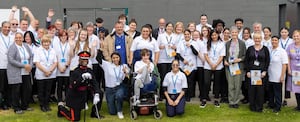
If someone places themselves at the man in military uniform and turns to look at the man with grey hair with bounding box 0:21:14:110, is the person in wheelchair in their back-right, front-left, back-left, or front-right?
back-right

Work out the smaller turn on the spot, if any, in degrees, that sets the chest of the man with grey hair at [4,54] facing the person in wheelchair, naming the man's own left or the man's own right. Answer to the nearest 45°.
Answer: approximately 45° to the man's own left

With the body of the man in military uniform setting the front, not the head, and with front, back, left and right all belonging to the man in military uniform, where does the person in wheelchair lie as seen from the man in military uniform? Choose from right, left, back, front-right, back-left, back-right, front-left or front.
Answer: front-left

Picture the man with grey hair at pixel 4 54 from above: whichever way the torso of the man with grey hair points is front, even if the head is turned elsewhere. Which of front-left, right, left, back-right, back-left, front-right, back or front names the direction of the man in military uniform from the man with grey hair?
front-left

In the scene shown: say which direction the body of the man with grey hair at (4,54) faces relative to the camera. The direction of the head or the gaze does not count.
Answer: toward the camera

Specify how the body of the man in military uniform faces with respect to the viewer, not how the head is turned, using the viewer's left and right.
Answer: facing the viewer and to the right of the viewer

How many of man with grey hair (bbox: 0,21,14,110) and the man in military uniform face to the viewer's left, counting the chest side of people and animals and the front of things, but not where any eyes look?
0

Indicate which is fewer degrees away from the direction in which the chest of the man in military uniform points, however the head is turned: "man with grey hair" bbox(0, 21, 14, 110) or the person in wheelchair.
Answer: the person in wheelchair
